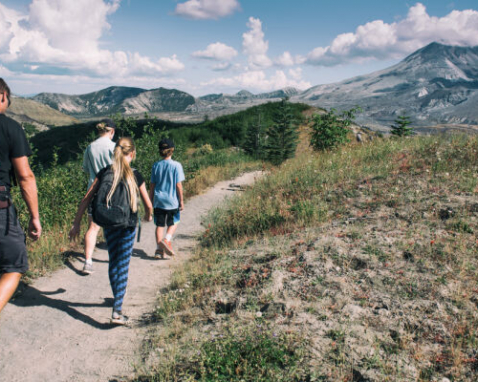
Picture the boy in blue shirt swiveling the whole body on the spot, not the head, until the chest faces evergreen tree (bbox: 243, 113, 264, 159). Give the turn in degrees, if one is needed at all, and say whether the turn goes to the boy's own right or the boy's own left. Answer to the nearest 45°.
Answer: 0° — they already face it

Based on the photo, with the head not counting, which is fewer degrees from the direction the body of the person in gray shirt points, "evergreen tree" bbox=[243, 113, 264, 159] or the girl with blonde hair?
the evergreen tree

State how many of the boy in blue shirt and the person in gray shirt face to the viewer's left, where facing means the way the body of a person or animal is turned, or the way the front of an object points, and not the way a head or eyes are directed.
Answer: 0

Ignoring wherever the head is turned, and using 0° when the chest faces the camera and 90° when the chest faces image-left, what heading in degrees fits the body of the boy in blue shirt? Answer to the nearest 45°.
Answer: approximately 180°

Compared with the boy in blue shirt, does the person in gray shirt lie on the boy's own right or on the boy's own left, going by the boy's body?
on the boy's own left

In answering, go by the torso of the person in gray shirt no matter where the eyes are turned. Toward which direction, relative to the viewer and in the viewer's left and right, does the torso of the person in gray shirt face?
facing away from the viewer and to the right of the viewer

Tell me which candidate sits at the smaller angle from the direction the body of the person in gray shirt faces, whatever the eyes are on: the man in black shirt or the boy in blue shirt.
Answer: the boy in blue shirt

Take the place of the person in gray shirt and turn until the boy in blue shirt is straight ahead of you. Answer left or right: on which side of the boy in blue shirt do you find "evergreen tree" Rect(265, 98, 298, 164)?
left

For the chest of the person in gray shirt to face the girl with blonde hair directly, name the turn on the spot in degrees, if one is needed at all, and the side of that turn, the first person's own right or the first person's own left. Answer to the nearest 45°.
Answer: approximately 135° to the first person's own right

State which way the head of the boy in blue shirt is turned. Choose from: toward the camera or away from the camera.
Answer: away from the camera
